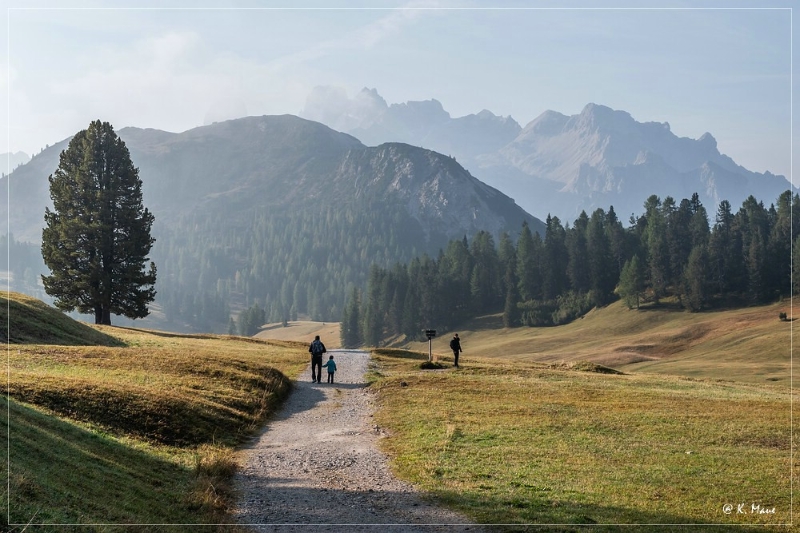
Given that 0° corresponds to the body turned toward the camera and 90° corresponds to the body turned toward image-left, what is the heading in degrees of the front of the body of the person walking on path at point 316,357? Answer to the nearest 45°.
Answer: approximately 180°
